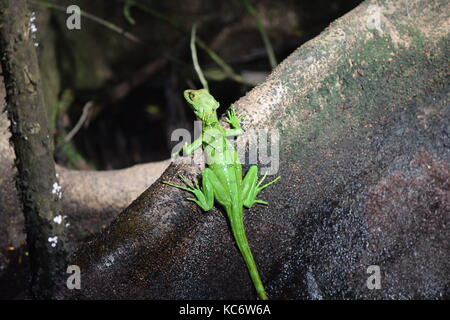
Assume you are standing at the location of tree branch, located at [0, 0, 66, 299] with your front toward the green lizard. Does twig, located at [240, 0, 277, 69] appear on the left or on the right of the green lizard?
left

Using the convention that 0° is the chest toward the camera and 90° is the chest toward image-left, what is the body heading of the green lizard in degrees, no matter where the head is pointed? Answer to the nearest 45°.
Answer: approximately 180°

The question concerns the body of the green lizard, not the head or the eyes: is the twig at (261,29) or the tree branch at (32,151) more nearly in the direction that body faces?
the twig

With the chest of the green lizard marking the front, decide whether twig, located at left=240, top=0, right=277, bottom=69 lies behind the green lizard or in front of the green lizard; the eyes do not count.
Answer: in front

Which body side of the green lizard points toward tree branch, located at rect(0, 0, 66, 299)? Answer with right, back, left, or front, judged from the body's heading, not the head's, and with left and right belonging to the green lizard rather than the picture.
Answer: left
